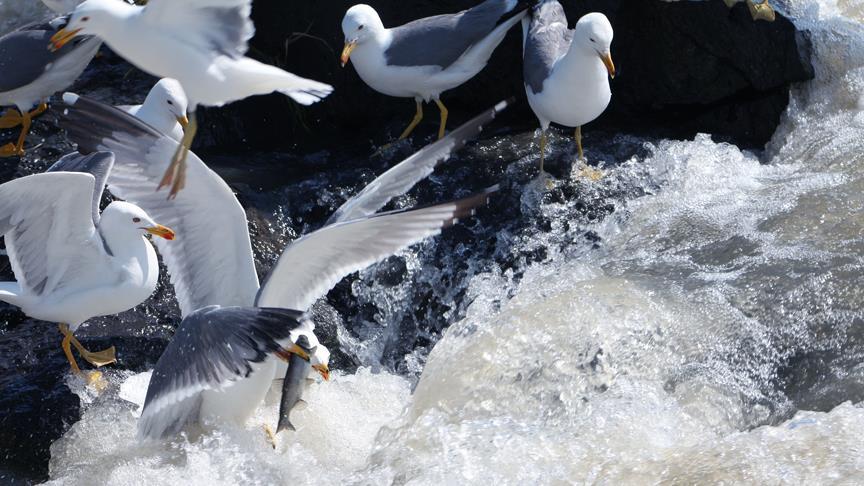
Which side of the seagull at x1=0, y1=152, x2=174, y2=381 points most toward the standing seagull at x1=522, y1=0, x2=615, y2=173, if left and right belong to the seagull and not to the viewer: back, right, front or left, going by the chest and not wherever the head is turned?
front

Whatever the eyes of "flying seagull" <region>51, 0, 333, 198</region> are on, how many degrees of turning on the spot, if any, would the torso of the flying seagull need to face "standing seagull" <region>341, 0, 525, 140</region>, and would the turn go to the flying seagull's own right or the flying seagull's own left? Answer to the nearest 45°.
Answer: approximately 135° to the flying seagull's own right

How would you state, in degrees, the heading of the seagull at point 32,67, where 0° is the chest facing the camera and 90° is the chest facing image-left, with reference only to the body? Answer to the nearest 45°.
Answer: approximately 90°

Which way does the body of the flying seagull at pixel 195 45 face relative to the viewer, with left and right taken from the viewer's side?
facing to the left of the viewer

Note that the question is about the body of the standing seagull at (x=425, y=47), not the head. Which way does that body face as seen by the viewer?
to the viewer's left

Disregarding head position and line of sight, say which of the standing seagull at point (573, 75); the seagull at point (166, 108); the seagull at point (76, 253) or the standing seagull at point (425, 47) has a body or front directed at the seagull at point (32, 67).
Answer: the standing seagull at point (425, 47)

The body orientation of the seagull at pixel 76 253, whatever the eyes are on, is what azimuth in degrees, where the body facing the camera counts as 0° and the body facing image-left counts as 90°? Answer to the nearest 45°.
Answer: approximately 270°

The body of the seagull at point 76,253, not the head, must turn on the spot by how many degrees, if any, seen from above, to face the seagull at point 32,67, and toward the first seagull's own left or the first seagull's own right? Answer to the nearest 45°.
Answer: approximately 90° to the first seagull's own left

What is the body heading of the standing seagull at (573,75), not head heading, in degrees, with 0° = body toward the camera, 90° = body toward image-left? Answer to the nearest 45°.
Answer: approximately 315°

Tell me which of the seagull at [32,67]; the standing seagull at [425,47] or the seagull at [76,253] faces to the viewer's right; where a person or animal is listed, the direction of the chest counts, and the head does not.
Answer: the seagull at [76,253]
